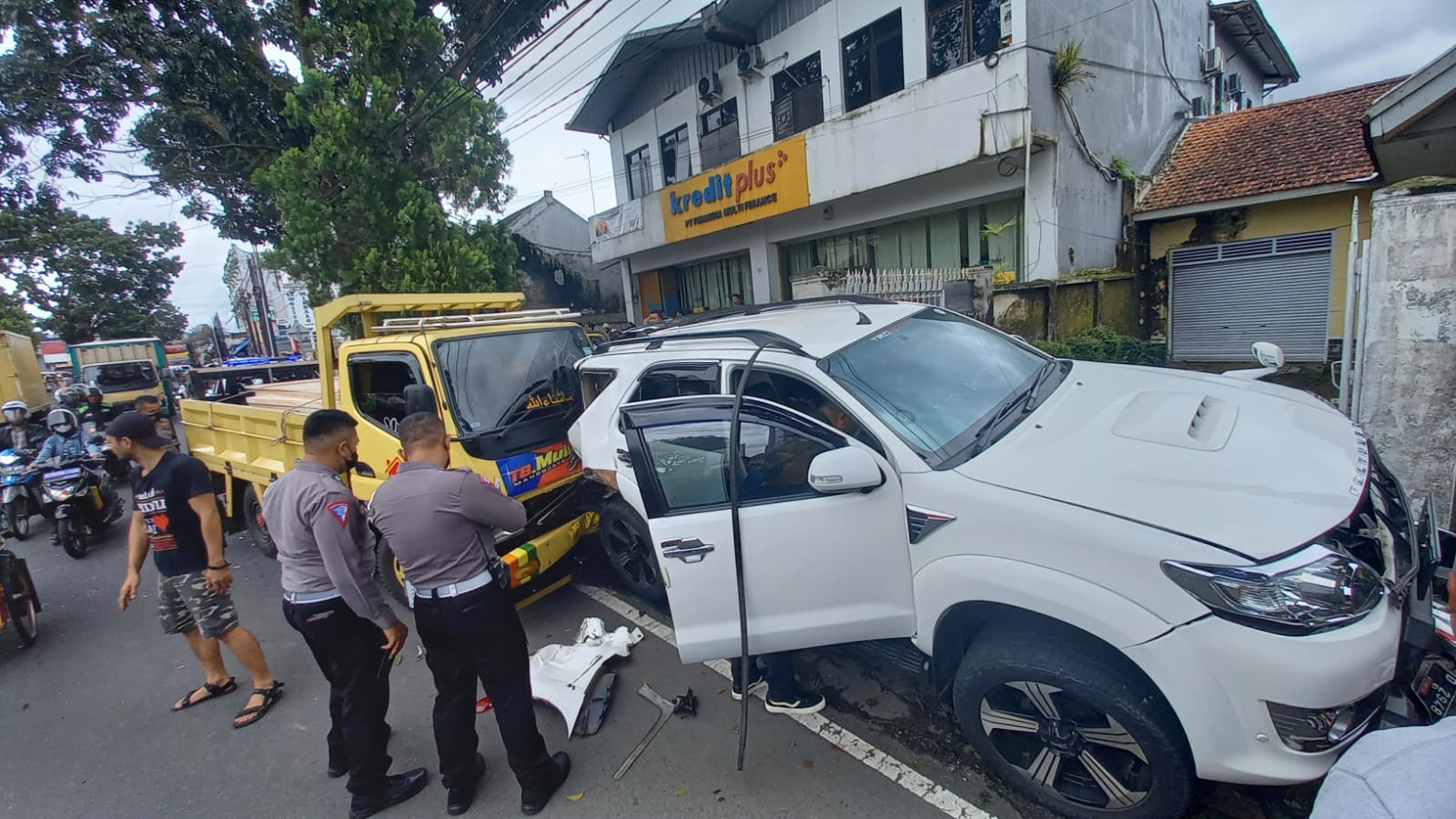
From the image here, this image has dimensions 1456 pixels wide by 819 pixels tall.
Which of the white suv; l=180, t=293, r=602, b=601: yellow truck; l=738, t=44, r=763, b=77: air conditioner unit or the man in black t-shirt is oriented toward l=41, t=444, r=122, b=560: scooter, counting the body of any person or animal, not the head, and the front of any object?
the air conditioner unit

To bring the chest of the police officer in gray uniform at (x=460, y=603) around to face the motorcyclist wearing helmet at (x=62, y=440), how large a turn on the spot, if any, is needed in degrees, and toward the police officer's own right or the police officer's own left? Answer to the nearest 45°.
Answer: approximately 90° to the police officer's own left

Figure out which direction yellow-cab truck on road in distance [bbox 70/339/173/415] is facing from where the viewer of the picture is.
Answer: facing the viewer

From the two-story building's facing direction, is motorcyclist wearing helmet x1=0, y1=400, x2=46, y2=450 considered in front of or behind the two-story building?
in front

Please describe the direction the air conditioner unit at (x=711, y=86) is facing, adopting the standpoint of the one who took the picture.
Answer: facing the viewer and to the left of the viewer

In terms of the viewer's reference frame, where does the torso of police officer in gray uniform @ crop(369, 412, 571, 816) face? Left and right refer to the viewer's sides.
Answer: facing away from the viewer and to the right of the viewer

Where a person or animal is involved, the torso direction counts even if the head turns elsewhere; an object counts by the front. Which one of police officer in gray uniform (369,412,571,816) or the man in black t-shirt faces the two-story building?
the police officer in gray uniform

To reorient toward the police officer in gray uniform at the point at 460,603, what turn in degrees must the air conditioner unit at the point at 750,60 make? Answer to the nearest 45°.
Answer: approximately 45° to its left

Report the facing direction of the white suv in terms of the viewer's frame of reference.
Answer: facing the viewer and to the right of the viewer

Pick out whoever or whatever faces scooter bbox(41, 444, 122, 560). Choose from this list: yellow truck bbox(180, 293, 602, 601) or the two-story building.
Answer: the two-story building

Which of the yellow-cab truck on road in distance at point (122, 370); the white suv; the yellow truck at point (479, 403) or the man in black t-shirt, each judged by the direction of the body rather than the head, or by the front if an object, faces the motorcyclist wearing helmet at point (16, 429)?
the yellow-cab truck on road in distance

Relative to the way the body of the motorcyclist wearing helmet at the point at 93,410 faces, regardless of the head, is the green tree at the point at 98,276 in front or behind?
behind

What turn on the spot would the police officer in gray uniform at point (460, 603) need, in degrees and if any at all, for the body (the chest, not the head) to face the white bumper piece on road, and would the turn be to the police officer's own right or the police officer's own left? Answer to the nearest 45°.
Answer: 0° — they already face it
